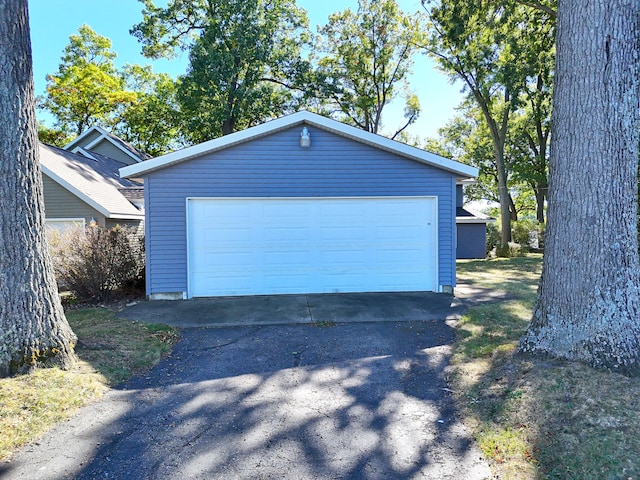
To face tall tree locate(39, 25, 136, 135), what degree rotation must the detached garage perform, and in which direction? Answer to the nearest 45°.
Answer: approximately 135° to its right

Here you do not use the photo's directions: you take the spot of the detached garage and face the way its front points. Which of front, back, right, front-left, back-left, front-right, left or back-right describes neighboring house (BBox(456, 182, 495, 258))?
back-left

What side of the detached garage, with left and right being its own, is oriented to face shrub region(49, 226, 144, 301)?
right

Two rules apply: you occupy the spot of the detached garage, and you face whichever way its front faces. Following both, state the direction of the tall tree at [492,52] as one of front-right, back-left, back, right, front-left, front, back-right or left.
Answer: back-left

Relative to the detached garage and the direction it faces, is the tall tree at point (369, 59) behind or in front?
behind

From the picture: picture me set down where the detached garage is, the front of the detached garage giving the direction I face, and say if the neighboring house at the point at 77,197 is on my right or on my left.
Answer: on my right

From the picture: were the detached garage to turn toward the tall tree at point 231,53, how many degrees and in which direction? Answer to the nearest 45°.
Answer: approximately 180°

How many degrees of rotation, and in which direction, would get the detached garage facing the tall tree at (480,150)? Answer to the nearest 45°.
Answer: approximately 135° to its left

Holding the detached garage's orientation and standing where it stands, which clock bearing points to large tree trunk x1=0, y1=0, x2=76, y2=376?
The large tree trunk is roughly at 1 o'clock from the detached garage.
